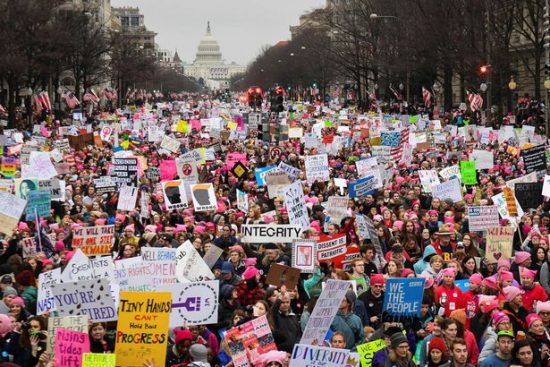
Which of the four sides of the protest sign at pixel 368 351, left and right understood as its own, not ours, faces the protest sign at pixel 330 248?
back

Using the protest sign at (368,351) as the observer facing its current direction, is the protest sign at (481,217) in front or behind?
behind

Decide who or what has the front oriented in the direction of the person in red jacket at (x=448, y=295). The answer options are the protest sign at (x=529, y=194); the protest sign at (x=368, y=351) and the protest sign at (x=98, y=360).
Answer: the protest sign at (x=529, y=194)

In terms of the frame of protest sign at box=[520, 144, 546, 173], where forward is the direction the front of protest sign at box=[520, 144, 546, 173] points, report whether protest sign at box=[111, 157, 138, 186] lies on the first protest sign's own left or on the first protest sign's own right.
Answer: on the first protest sign's own right

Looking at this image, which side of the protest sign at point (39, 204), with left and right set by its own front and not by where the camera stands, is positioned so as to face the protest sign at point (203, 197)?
left

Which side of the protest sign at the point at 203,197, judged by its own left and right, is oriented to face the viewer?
front

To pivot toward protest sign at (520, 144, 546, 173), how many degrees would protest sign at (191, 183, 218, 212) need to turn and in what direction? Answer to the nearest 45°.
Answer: approximately 90° to its left

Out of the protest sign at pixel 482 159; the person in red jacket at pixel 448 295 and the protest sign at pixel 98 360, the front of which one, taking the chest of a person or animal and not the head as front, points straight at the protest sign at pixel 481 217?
the protest sign at pixel 482 159

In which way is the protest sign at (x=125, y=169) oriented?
toward the camera

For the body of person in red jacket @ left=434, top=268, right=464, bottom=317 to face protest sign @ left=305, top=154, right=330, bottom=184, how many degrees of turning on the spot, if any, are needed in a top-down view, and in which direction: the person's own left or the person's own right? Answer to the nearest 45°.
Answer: approximately 180°

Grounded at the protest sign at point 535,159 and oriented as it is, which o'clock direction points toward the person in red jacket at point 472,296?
The person in red jacket is roughly at 12 o'clock from the protest sign.

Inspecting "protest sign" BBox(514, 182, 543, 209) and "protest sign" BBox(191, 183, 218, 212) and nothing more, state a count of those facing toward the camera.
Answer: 2

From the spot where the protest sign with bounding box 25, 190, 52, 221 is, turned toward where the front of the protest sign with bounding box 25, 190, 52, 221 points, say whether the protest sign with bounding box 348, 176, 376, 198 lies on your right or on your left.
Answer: on your left
